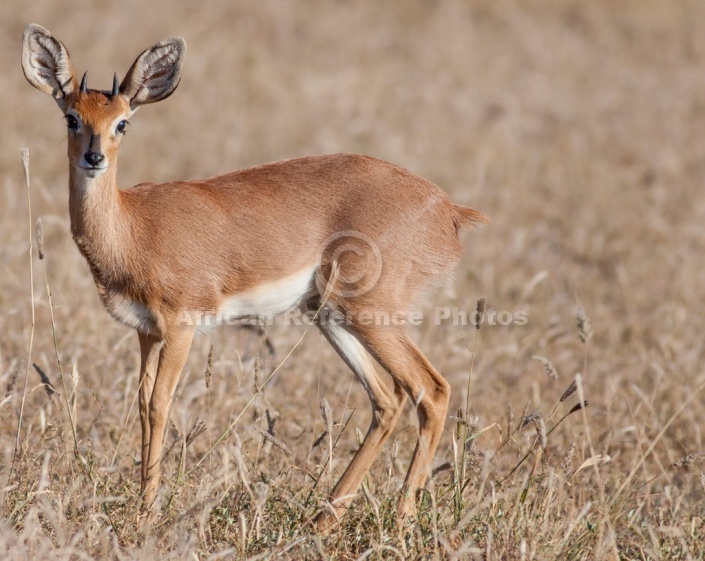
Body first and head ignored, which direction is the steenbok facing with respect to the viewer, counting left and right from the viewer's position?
facing to the left of the viewer
